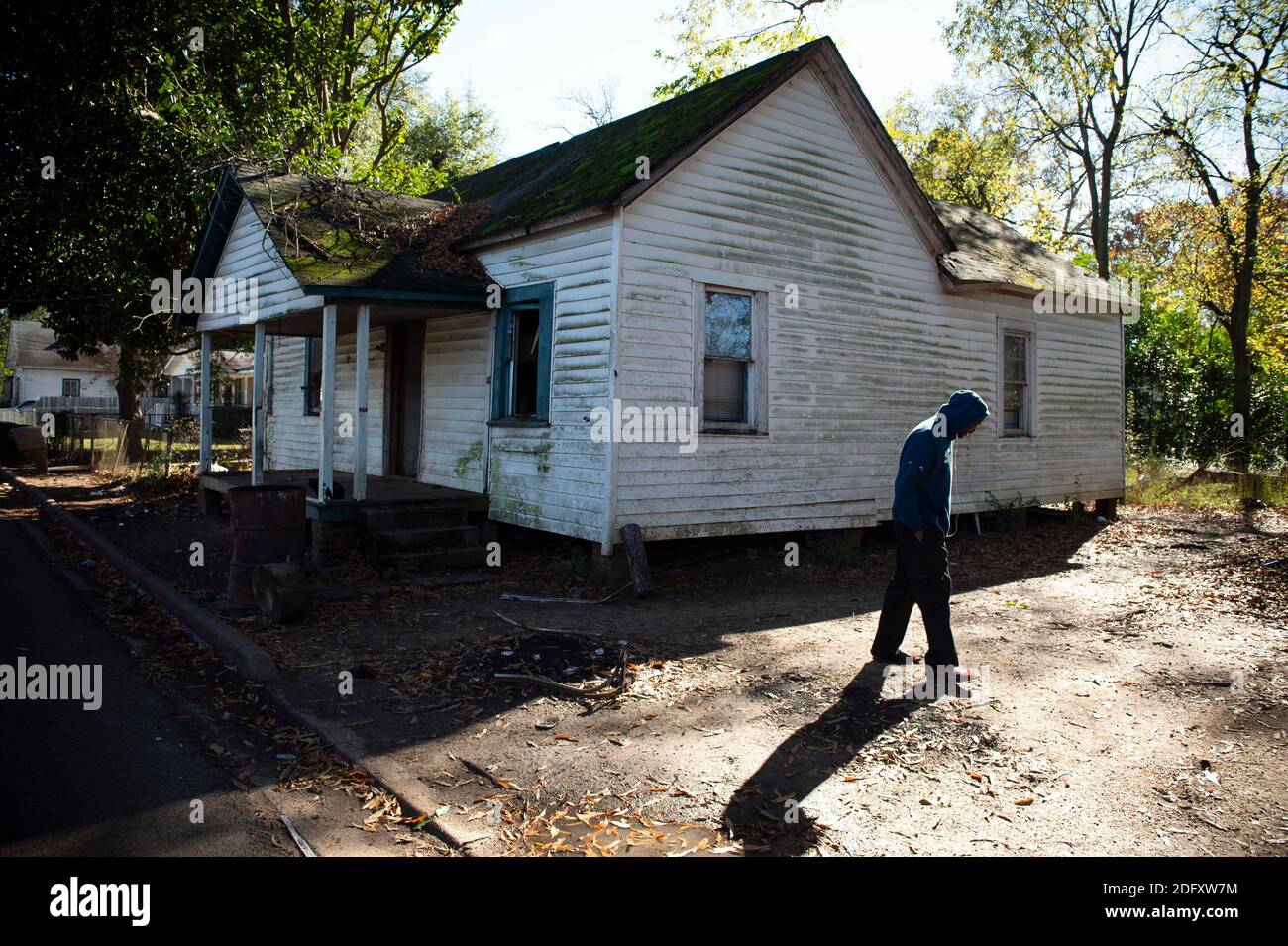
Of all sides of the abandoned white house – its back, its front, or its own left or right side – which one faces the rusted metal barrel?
front

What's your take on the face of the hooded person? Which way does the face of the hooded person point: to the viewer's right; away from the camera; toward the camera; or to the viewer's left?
to the viewer's right

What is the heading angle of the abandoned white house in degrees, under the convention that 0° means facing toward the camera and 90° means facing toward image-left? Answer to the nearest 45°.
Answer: approximately 45°

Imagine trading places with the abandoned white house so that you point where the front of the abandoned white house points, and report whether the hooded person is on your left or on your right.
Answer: on your left

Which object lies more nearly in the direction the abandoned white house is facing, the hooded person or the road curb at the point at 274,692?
the road curb
